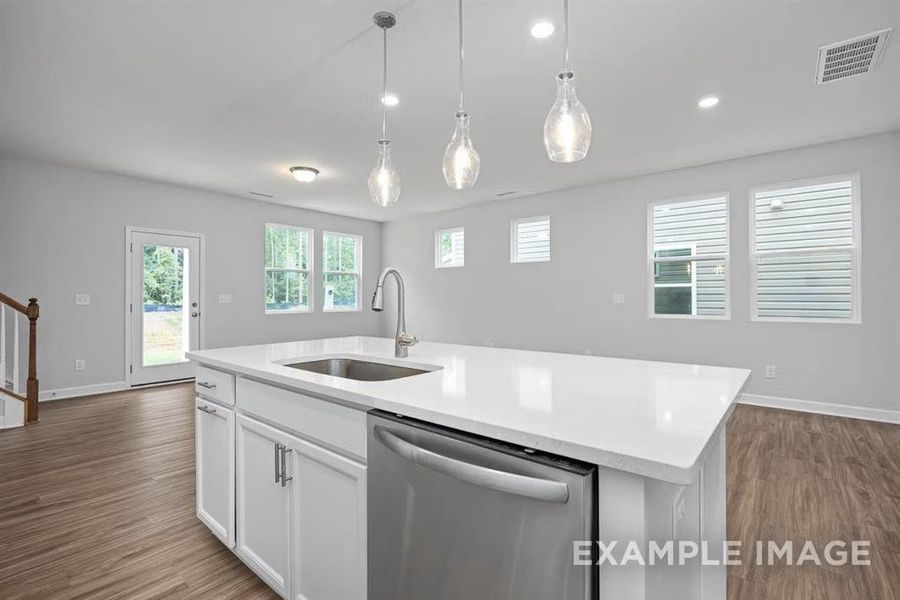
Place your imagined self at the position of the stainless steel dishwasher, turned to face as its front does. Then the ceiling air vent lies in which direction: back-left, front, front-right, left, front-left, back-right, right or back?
back

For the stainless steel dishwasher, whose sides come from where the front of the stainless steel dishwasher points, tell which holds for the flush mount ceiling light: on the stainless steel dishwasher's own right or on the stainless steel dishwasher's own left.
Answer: on the stainless steel dishwasher's own right

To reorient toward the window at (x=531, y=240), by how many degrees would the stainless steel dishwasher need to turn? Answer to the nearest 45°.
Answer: approximately 135° to its right

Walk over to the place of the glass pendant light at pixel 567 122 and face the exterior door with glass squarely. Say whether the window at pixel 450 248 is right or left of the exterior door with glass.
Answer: right

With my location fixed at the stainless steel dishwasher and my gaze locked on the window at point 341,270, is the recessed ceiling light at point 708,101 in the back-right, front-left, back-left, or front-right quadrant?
front-right

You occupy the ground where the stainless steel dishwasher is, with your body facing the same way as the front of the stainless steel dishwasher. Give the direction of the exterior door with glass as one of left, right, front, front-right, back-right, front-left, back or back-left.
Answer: right

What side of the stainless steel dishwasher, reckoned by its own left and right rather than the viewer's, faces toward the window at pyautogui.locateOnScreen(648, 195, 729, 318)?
back

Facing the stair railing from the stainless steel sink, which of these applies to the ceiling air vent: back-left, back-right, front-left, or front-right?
back-right

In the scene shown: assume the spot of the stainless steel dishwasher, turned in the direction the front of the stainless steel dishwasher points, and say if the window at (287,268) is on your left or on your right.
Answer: on your right

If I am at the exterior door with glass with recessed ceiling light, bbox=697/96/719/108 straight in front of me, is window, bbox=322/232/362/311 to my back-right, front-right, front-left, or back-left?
front-left

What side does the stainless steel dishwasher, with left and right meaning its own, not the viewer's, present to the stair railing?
right

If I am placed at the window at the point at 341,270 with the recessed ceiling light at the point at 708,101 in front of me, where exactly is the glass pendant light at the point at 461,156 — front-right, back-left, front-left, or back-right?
front-right
